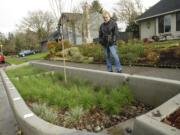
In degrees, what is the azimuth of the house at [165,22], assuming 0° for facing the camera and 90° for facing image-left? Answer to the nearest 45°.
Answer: approximately 45°

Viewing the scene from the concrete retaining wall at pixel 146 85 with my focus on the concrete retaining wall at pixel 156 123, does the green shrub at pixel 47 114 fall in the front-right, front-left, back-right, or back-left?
front-right

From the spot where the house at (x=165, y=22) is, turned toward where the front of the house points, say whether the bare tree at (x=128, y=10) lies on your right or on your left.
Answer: on your right

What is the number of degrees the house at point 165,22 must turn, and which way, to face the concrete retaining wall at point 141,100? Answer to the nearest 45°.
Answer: approximately 45° to its left

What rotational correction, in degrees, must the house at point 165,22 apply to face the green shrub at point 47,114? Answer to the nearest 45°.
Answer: approximately 45° to its left

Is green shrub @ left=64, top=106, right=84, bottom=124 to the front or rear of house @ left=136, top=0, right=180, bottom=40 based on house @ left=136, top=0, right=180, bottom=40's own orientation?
to the front

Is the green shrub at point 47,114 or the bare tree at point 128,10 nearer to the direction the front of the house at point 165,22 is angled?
the green shrub

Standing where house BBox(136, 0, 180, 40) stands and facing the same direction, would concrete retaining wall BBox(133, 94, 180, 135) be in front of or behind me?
in front

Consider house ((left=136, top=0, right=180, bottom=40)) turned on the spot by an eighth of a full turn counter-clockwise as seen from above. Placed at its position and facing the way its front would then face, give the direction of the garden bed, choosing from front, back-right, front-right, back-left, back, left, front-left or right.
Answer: front

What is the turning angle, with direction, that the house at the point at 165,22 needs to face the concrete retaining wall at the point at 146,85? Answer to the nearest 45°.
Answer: approximately 45° to its left
